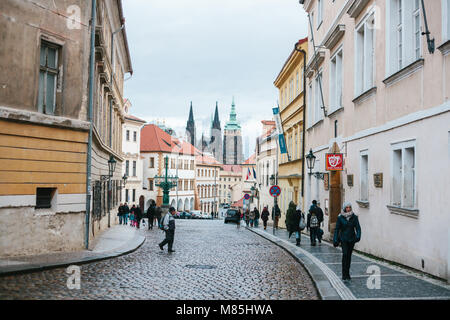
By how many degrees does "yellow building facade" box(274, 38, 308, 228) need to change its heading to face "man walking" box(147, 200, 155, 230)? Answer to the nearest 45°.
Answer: approximately 45° to its left

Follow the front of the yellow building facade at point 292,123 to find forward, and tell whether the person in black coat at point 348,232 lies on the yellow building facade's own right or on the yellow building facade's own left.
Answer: on the yellow building facade's own left

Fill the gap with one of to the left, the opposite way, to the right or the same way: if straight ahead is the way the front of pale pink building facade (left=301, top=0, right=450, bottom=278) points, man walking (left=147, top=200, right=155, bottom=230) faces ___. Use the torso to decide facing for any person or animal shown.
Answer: to the right

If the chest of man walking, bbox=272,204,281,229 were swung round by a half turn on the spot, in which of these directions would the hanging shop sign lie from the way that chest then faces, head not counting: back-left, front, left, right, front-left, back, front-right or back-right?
front

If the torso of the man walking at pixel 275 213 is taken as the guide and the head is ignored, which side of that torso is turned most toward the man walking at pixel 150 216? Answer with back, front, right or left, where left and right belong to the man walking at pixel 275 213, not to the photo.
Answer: left

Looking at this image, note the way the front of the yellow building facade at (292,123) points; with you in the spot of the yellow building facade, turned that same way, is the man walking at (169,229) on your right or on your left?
on your left

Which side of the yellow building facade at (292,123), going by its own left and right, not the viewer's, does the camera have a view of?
left

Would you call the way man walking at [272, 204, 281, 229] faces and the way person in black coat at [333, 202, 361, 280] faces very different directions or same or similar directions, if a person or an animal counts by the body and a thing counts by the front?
very different directions

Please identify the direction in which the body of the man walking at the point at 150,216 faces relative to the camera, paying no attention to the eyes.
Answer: away from the camera

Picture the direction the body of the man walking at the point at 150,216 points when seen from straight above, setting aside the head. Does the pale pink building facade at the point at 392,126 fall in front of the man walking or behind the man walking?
behind

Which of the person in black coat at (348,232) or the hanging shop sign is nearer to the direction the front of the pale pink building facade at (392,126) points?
the person in black coat

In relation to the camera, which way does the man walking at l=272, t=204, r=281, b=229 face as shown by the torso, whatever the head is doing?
away from the camera

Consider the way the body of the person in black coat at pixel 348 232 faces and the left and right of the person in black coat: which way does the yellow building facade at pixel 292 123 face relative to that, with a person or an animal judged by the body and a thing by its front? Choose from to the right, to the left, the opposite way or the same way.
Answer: to the right
